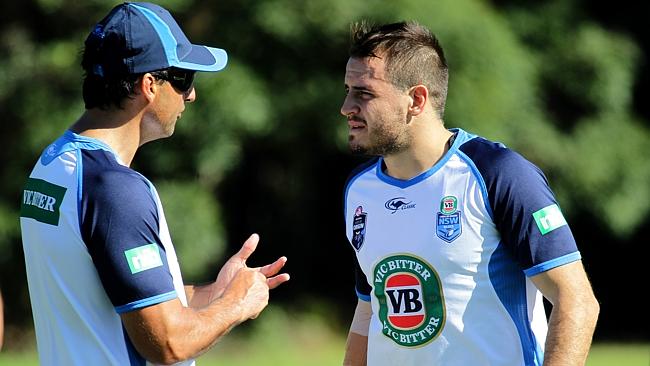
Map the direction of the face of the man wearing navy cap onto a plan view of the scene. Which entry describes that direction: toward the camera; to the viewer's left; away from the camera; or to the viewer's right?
to the viewer's right

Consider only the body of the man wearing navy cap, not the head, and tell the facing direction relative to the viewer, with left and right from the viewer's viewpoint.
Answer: facing away from the viewer and to the right of the viewer

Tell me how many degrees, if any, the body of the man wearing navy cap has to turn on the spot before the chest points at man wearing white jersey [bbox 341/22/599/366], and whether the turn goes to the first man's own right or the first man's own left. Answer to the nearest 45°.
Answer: approximately 45° to the first man's own right

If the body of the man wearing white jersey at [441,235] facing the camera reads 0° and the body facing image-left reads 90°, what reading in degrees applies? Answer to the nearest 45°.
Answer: approximately 45°
